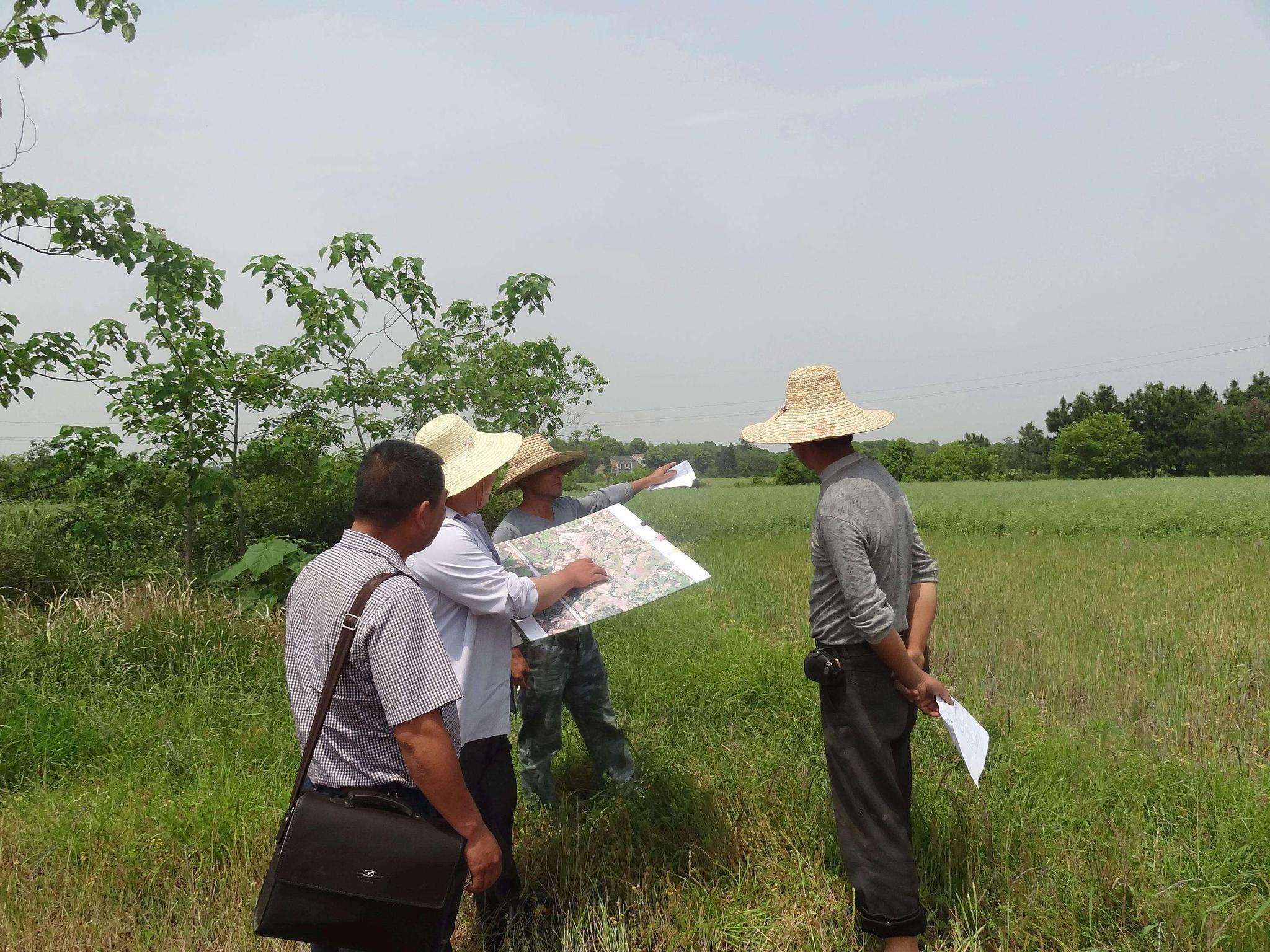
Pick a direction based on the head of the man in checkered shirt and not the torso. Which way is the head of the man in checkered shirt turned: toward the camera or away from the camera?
away from the camera

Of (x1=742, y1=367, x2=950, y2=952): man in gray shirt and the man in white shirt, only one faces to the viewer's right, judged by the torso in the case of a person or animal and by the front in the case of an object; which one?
the man in white shirt

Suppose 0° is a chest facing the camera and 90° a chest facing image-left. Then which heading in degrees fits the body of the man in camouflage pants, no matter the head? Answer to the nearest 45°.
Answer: approximately 315°

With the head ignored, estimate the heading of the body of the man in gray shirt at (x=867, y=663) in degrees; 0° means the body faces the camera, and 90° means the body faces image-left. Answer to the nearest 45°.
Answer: approximately 135°

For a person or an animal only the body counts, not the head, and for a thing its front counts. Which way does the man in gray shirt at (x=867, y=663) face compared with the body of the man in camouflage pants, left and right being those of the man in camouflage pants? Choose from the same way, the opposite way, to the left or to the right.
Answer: the opposite way

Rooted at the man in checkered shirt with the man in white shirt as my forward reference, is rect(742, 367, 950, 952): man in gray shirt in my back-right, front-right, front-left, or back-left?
front-right

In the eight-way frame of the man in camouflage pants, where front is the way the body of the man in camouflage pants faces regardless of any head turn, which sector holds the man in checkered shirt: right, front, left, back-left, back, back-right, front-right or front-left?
front-right

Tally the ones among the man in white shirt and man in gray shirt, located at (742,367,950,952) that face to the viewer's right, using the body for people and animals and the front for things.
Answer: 1

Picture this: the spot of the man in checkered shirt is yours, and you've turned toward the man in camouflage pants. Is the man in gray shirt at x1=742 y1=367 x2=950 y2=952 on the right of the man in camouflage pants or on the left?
right

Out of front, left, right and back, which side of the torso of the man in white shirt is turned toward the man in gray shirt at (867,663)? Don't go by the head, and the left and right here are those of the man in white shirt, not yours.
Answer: front

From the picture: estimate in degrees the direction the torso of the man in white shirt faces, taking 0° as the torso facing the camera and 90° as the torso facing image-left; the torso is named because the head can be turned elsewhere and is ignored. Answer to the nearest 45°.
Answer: approximately 270°

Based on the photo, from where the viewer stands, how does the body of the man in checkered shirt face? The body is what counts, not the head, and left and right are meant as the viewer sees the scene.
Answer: facing away from the viewer and to the right of the viewer
